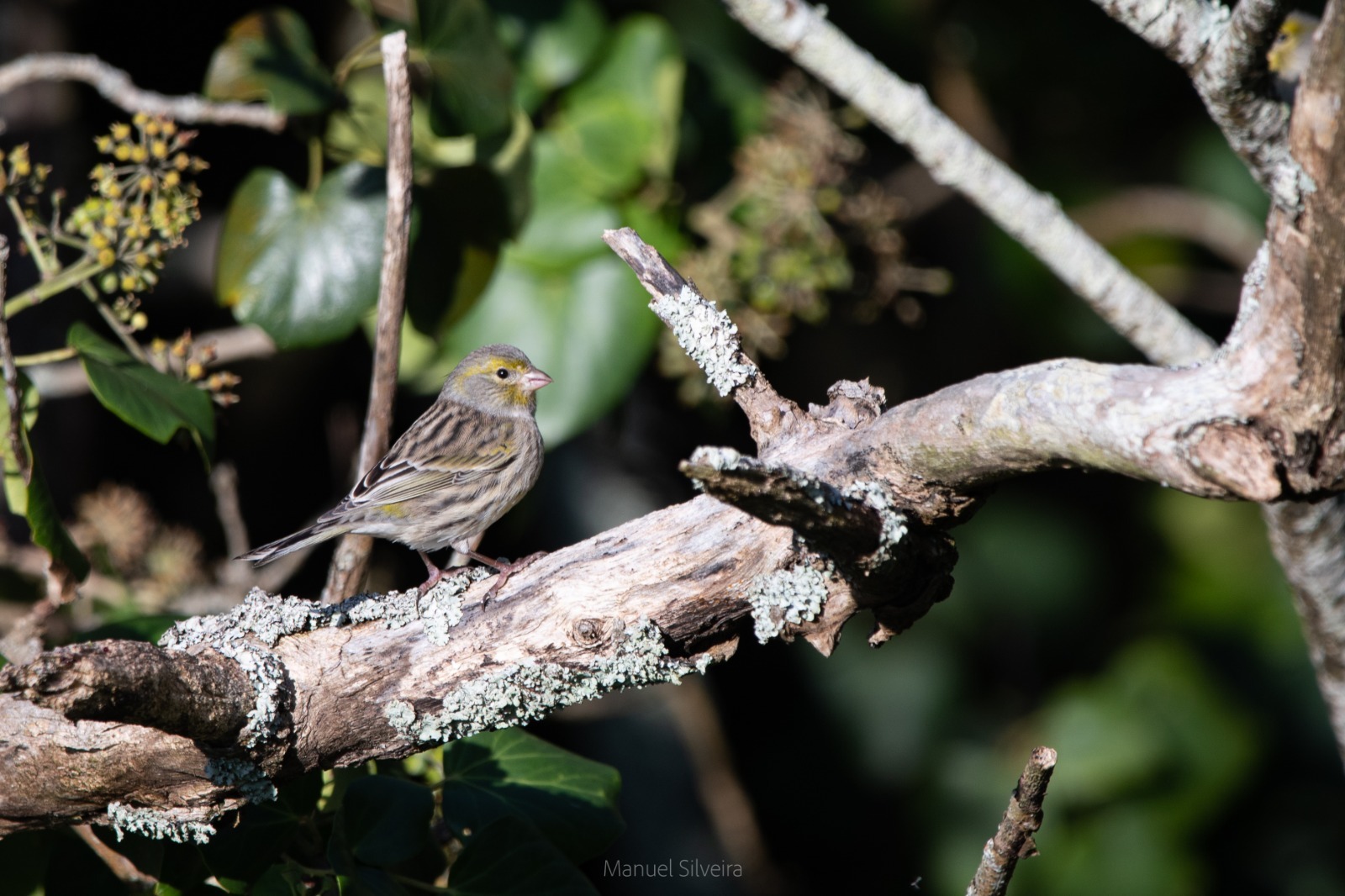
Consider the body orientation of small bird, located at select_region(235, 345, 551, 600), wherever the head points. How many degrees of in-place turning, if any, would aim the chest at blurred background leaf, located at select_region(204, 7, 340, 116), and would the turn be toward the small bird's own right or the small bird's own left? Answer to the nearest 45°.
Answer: approximately 90° to the small bird's own left

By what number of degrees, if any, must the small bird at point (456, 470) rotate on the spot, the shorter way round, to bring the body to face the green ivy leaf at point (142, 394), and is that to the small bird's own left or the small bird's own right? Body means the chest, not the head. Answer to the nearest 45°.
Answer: approximately 135° to the small bird's own right

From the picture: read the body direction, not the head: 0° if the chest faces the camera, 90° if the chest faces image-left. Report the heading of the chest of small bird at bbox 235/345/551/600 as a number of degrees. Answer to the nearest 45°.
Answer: approximately 270°

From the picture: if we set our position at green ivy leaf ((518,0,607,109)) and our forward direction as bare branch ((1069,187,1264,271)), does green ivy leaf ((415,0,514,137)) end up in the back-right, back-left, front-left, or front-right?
back-right

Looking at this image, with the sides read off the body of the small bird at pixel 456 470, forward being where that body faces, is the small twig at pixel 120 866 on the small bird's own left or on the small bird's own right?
on the small bird's own right

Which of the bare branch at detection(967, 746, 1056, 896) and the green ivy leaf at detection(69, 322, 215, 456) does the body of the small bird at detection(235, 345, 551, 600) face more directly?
the bare branch
